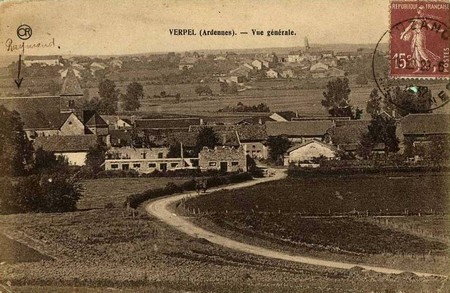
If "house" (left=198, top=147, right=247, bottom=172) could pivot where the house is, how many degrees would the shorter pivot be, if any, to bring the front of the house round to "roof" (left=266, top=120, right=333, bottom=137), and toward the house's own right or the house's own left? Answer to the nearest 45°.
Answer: approximately 90° to the house's own left

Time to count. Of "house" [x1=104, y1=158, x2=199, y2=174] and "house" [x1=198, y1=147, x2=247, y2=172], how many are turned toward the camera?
2

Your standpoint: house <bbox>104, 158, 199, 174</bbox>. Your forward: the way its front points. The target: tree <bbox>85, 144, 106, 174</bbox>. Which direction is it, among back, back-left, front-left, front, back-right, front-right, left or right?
right

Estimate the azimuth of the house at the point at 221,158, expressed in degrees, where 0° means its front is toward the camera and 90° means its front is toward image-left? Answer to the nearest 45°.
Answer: approximately 0°

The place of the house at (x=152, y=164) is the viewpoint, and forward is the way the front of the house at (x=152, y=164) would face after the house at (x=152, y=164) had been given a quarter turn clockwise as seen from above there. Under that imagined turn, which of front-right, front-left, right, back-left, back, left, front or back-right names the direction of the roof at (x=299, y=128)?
back

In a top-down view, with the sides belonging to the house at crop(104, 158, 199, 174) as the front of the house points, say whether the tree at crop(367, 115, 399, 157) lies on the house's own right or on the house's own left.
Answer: on the house's own left

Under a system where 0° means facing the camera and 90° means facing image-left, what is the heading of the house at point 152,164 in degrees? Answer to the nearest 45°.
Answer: approximately 0°
